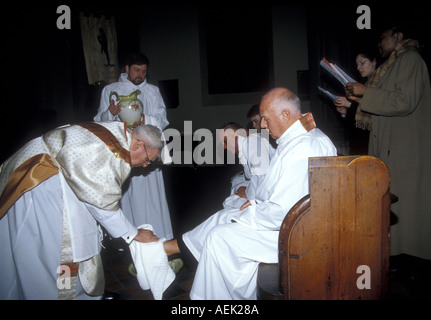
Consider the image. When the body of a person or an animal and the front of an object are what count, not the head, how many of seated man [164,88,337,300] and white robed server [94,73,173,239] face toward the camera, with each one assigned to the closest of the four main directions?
1

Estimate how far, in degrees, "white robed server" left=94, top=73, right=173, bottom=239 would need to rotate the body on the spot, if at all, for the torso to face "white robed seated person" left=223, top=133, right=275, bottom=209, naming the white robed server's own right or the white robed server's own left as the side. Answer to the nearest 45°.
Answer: approximately 45° to the white robed server's own left

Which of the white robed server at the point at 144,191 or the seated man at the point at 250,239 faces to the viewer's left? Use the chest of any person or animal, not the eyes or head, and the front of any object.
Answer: the seated man

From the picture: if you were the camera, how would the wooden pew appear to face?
facing to the left of the viewer

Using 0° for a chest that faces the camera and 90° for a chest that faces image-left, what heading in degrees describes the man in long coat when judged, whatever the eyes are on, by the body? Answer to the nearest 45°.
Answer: approximately 90°

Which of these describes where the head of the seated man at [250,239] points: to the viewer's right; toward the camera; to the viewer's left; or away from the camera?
to the viewer's left

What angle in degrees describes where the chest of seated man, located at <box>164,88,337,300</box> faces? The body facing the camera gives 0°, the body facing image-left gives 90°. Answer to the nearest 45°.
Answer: approximately 90°

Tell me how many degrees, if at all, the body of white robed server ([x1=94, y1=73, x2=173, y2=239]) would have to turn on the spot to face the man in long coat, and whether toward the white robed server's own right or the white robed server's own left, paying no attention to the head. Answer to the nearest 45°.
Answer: approximately 45° to the white robed server's own left
